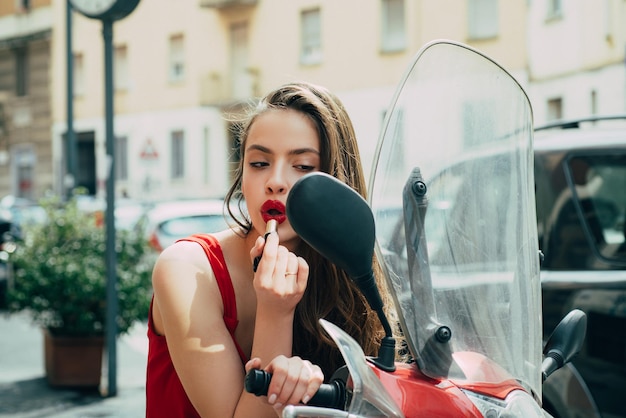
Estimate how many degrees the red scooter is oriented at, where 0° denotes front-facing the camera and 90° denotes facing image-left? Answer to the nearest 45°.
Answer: approximately 315°

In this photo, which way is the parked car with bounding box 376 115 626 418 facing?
to the viewer's right

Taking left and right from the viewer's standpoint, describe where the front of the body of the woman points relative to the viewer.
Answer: facing the viewer and to the right of the viewer

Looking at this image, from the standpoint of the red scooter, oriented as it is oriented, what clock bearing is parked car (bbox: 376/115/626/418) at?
The parked car is roughly at 8 o'clock from the red scooter.

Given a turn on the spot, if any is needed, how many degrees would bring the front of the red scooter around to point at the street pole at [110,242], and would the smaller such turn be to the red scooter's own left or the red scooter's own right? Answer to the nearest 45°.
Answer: approximately 180°

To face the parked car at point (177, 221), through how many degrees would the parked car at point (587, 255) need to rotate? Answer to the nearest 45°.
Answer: approximately 135° to its left

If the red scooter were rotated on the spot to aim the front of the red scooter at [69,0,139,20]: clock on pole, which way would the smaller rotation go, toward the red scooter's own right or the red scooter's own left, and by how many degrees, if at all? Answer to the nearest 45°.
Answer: approximately 180°

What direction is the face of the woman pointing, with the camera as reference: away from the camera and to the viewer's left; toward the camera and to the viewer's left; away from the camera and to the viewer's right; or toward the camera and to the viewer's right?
toward the camera and to the viewer's right
